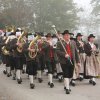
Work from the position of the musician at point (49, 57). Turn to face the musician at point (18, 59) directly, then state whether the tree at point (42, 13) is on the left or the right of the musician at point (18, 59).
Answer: right

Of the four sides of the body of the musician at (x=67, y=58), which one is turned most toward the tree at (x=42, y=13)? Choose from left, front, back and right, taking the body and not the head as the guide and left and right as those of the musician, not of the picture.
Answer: back

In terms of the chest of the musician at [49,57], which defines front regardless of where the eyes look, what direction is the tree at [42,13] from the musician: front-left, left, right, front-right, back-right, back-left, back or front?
back-left

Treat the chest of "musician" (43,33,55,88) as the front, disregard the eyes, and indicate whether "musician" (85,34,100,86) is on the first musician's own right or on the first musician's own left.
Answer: on the first musician's own left

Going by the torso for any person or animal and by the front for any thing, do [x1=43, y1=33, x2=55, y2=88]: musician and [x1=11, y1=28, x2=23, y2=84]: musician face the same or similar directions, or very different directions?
same or similar directions

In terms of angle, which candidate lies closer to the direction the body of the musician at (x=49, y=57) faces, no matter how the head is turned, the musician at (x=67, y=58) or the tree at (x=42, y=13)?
the musician

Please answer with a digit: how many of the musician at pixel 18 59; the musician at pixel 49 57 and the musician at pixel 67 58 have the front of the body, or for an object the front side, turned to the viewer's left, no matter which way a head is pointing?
0

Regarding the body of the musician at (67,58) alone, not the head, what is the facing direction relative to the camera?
toward the camera

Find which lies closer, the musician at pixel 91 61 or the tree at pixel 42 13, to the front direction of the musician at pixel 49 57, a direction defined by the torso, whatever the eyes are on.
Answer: the musician
